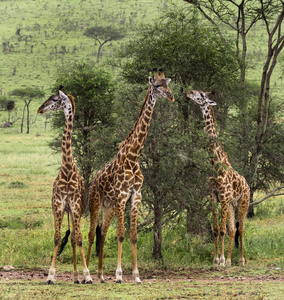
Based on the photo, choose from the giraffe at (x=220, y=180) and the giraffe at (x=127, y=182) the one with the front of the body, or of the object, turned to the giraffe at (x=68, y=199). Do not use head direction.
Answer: the giraffe at (x=220, y=180)

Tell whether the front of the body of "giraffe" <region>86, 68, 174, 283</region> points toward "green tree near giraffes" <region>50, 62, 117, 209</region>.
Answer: no

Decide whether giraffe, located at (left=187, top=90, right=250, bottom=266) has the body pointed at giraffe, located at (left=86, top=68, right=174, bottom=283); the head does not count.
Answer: yes

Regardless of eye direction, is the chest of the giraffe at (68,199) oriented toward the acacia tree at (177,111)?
no

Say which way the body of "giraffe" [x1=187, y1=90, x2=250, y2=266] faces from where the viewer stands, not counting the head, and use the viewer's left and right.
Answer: facing the viewer and to the left of the viewer

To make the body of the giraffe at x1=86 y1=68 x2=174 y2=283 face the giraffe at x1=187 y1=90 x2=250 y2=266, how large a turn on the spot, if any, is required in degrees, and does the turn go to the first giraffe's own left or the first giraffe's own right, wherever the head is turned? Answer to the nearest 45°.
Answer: approximately 90° to the first giraffe's own left

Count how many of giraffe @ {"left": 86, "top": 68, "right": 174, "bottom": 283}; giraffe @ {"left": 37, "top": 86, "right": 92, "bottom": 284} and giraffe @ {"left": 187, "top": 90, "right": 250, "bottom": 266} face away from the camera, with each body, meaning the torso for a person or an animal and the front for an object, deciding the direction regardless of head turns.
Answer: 0

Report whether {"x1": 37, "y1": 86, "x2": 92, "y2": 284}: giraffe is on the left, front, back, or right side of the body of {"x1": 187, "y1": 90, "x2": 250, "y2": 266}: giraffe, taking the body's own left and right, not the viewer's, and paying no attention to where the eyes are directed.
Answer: front

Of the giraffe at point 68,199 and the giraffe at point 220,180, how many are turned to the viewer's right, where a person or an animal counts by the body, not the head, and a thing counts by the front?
0

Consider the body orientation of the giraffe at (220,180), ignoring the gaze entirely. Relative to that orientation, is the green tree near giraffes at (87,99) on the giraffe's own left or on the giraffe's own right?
on the giraffe's own right

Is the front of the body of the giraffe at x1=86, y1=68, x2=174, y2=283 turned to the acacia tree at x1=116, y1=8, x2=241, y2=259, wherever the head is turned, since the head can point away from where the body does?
no

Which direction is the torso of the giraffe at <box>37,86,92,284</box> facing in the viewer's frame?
toward the camera
